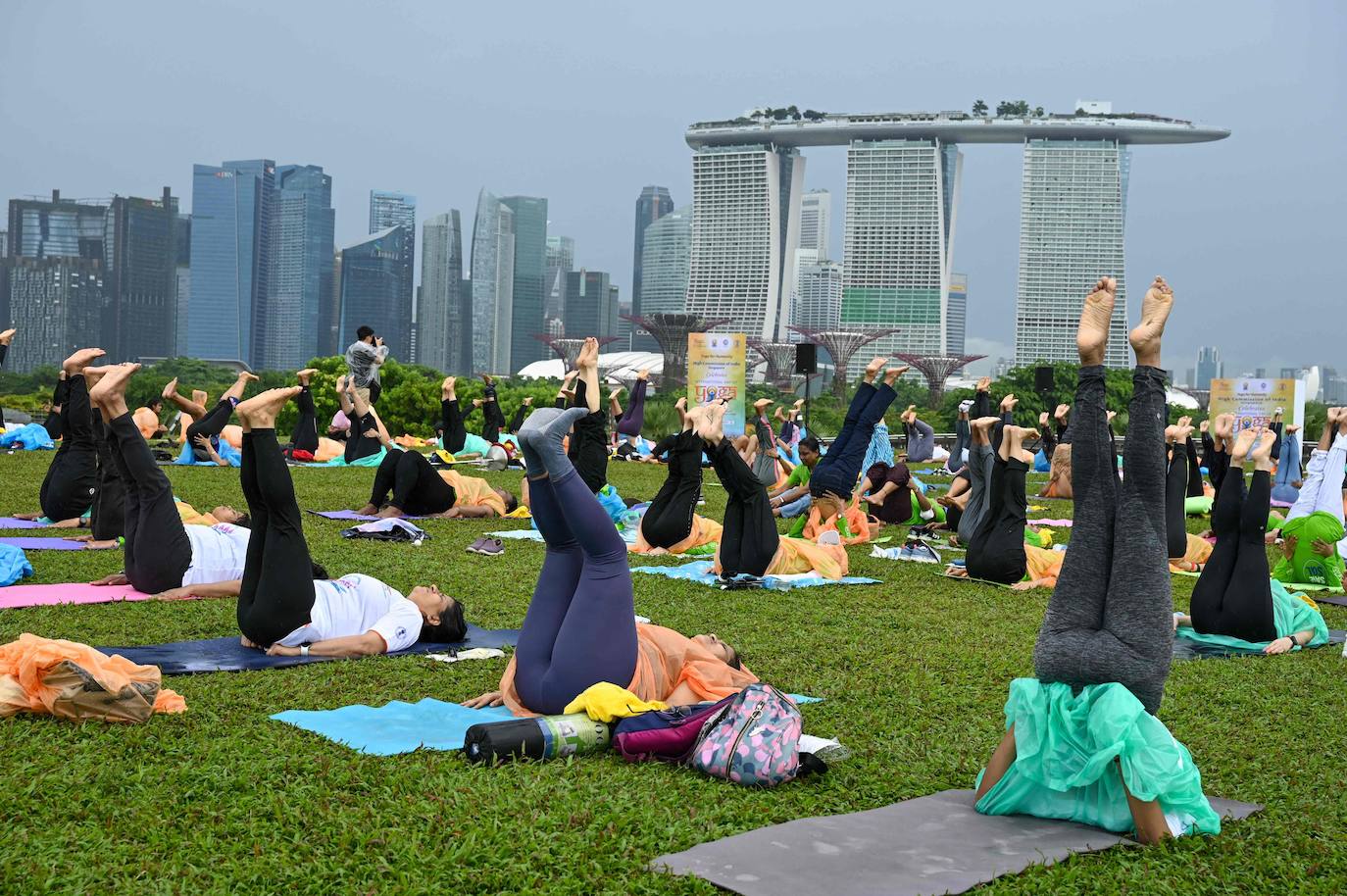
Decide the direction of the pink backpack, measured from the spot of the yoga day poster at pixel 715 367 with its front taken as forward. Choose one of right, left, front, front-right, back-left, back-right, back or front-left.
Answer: front

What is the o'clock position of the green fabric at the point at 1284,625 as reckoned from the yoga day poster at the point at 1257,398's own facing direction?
The green fabric is roughly at 12 o'clock from the yoga day poster.

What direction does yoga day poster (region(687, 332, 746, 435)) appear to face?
toward the camera

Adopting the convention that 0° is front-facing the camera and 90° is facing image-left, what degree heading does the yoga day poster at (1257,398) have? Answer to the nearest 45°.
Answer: approximately 0°

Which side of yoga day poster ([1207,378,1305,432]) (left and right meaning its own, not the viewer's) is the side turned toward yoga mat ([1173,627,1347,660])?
front

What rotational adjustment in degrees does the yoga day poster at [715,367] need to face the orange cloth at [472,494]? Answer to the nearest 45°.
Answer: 0° — it already faces it

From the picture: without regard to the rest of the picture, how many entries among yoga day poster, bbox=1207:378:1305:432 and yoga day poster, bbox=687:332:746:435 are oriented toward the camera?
2

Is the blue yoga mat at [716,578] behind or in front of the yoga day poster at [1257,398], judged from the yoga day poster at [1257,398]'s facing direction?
in front

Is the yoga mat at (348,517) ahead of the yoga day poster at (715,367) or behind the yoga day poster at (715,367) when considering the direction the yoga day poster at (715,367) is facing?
ahead

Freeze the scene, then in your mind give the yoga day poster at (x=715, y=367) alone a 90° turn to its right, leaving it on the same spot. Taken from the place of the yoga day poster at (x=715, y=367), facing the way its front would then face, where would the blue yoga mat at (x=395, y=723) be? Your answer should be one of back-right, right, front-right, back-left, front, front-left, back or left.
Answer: left

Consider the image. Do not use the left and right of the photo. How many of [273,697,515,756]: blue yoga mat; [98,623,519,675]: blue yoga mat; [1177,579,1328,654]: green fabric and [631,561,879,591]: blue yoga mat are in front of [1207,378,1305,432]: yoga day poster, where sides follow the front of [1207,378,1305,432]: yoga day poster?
4
